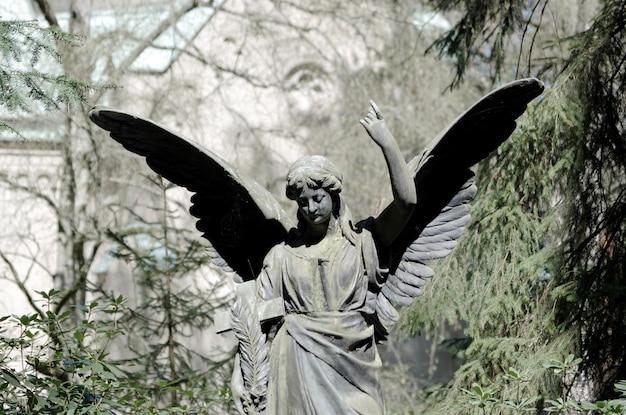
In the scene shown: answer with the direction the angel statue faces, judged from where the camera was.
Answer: facing the viewer

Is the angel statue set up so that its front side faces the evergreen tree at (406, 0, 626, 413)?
no
